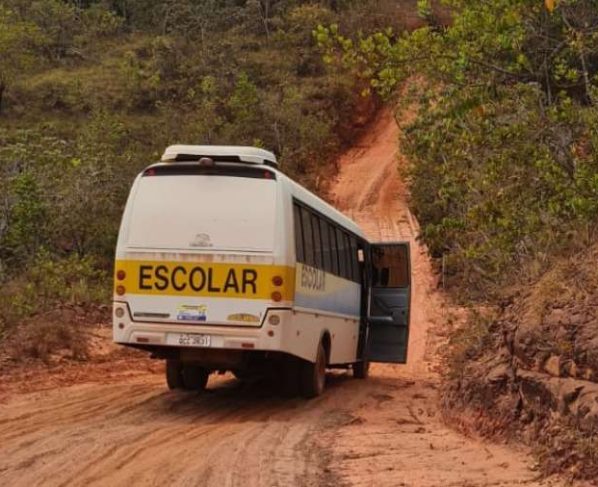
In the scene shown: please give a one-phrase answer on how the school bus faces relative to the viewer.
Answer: facing away from the viewer
